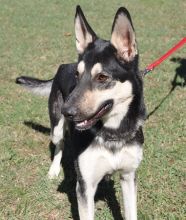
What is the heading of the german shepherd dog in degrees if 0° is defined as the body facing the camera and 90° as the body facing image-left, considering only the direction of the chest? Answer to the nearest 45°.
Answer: approximately 315°
